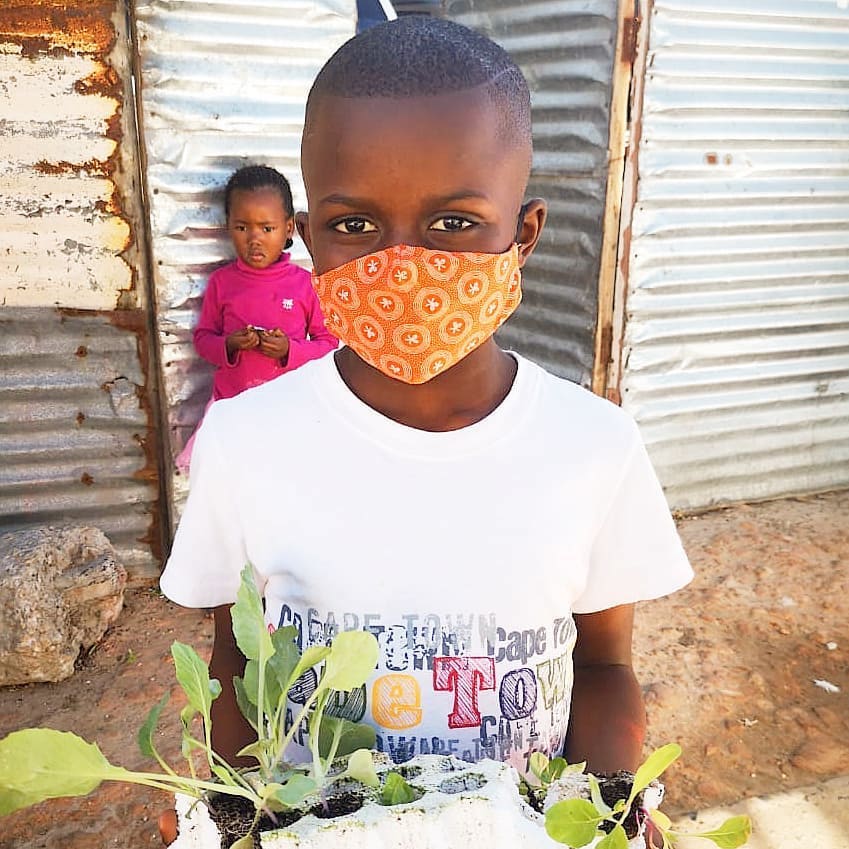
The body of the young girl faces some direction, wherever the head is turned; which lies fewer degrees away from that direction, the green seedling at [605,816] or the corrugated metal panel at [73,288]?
the green seedling

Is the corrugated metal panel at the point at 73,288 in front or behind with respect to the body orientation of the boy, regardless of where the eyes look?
behind

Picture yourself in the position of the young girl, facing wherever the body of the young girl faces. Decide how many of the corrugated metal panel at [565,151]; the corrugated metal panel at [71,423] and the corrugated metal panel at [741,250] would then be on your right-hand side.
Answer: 1

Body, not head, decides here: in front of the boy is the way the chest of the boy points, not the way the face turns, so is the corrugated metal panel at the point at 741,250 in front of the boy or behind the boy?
behind

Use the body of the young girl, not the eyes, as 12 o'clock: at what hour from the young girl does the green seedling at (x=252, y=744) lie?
The green seedling is roughly at 12 o'clock from the young girl.

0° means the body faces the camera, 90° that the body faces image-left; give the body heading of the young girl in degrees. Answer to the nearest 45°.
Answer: approximately 0°

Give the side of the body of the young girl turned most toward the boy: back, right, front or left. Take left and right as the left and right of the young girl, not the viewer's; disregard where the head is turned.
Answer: front

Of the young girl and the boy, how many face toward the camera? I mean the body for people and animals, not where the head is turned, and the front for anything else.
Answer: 2

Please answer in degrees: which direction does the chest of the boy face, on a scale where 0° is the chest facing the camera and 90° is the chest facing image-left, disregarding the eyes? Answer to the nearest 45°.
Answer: approximately 0°

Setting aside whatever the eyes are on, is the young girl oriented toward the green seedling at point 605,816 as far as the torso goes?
yes

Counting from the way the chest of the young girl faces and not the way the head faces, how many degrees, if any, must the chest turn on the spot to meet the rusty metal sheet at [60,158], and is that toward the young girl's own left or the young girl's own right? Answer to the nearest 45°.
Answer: approximately 90° to the young girl's own right
